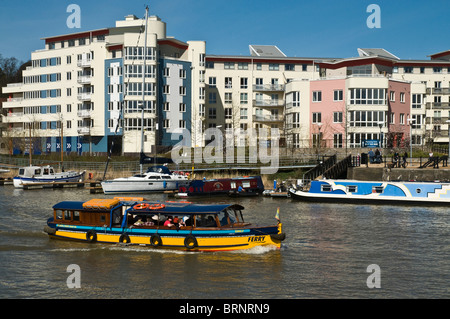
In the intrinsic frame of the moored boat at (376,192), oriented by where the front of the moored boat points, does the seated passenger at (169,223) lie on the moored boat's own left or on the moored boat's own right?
on the moored boat's own left

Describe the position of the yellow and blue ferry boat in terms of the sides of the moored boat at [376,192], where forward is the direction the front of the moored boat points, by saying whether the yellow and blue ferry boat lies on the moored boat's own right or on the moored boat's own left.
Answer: on the moored boat's own left

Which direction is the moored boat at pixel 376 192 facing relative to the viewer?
to the viewer's left
